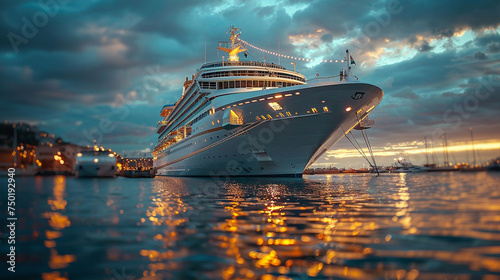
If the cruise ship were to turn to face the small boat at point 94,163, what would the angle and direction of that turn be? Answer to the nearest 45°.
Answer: approximately 180°

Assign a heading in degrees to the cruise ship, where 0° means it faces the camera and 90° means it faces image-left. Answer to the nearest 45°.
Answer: approximately 315°
